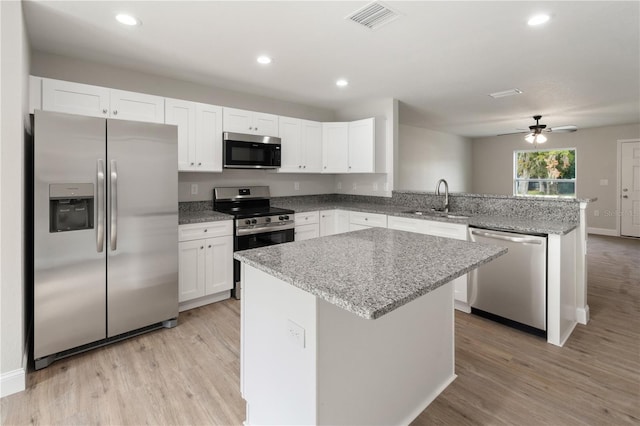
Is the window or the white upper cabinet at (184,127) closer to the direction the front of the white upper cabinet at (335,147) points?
the white upper cabinet

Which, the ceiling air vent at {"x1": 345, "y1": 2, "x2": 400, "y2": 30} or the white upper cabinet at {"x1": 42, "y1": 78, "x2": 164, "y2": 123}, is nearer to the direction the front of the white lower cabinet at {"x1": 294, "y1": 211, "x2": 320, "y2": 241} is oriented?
the ceiling air vent

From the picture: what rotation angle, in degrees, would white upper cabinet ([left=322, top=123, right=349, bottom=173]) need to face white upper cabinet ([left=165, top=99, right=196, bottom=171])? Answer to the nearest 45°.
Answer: approximately 45° to its right

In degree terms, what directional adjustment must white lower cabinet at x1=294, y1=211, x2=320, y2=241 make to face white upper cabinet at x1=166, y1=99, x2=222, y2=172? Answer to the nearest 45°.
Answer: approximately 90° to its right
